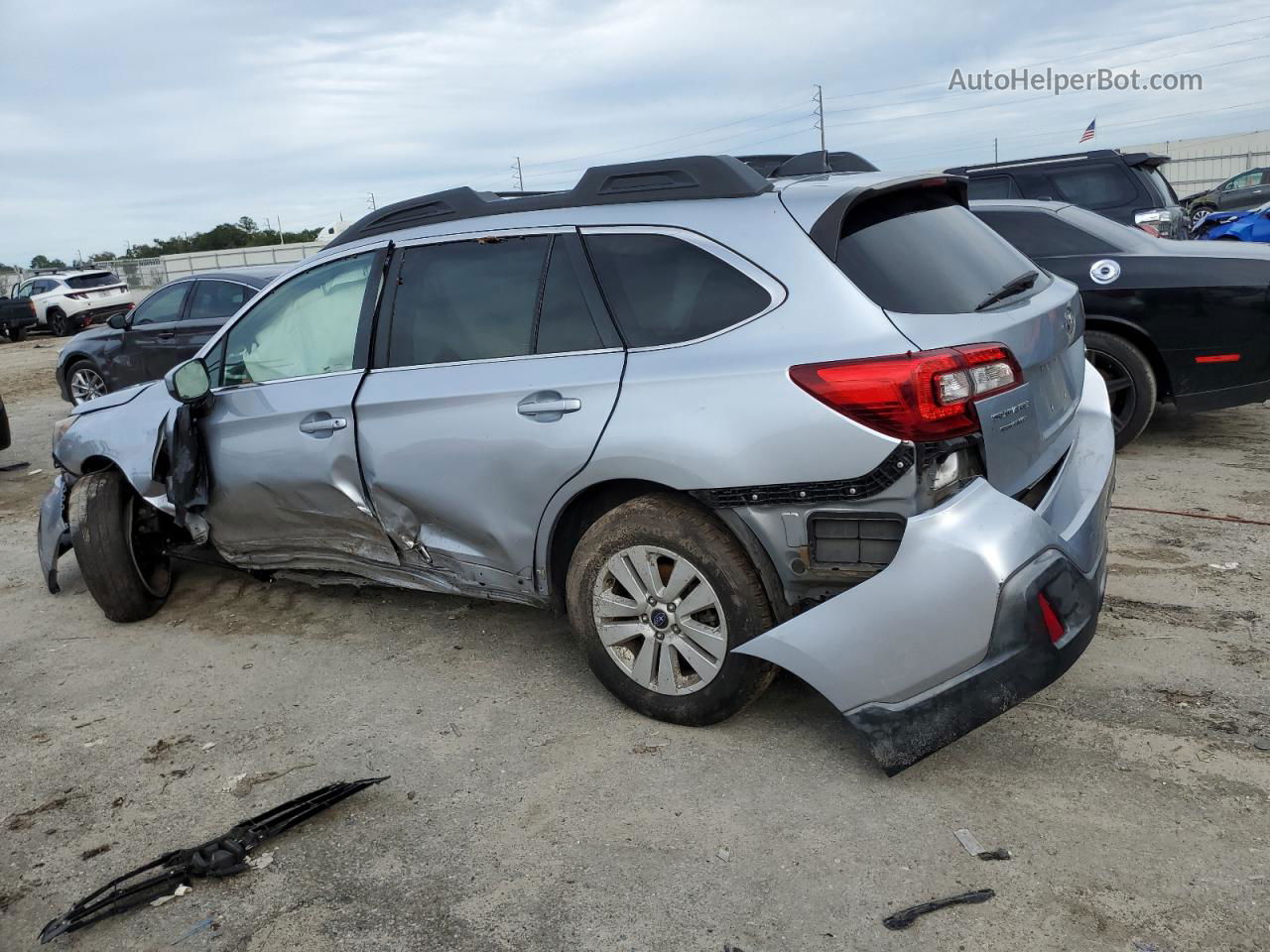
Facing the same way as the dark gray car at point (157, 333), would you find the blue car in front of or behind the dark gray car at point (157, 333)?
behind

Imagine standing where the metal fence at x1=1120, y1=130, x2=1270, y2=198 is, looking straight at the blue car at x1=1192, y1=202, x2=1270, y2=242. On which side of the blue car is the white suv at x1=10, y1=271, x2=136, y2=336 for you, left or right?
right

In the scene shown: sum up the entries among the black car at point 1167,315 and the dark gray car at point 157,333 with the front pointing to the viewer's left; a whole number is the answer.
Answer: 2

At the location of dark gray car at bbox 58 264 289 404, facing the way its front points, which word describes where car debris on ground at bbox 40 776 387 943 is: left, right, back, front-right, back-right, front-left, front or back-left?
left

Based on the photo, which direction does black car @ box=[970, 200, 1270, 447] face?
to the viewer's left

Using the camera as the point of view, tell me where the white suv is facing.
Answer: facing away from the viewer and to the left of the viewer

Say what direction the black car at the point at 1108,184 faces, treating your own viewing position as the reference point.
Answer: facing away from the viewer and to the left of the viewer

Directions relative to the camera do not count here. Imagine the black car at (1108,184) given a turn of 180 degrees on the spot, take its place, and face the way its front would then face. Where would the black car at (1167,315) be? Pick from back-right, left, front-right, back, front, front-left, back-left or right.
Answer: front-right

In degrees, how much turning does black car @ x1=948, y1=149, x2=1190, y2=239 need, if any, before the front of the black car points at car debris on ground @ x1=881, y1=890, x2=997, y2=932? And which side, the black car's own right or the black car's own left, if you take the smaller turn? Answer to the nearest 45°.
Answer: approximately 135° to the black car's own left

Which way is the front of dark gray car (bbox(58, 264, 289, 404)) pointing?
to the viewer's left
